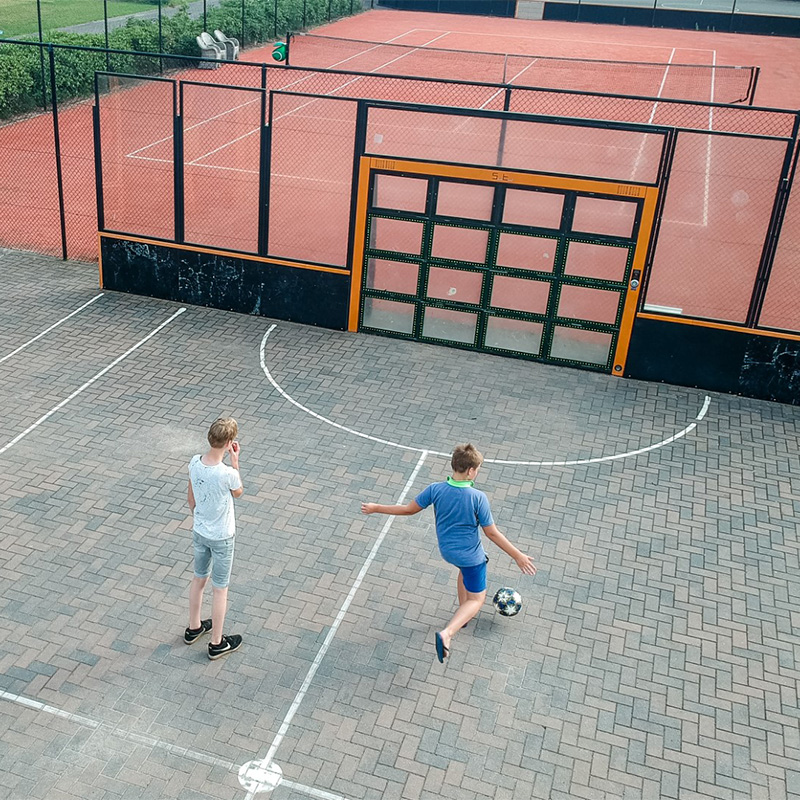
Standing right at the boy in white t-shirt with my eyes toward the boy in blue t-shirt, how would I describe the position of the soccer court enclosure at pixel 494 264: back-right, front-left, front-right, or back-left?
front-left

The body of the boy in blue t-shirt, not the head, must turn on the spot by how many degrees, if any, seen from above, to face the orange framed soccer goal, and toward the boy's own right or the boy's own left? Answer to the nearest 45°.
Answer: approximately 45° to the boy's own left

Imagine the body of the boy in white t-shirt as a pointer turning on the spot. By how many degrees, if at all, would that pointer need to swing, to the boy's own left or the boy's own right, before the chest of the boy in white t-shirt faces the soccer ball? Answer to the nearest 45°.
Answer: approximately 45° to the boy's own right

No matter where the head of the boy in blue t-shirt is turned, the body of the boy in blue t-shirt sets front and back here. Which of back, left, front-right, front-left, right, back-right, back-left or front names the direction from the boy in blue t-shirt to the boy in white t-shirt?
back-left

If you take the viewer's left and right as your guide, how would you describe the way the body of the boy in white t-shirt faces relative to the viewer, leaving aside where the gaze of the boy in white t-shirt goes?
facing away from the viewer and to the right of the viewer

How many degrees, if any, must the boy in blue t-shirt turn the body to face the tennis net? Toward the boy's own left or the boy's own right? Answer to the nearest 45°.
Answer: approximately 45° to the boy's own left

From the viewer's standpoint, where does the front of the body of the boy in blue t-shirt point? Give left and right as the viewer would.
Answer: facing away from the viewer and to the right of the viewer

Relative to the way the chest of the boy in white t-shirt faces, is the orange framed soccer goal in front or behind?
in front

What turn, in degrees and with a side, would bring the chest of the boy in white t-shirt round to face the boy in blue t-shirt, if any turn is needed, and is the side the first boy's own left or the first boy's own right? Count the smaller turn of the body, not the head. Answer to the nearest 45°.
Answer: approximately 45° to the first boy's own right

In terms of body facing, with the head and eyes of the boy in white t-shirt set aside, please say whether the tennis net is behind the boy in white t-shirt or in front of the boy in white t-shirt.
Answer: in front

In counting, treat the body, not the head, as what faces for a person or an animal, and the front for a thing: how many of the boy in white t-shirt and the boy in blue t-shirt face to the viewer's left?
0
